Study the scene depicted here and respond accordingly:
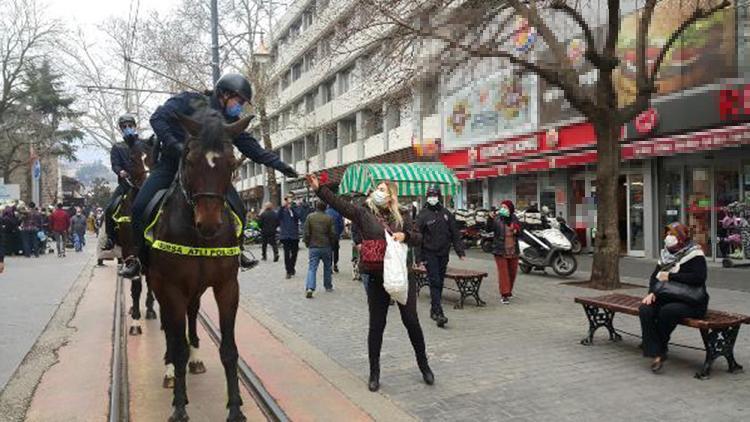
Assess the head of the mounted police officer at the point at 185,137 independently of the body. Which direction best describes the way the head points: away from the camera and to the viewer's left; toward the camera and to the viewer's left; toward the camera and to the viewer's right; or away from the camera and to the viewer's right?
toward the camera and to the viewer's right

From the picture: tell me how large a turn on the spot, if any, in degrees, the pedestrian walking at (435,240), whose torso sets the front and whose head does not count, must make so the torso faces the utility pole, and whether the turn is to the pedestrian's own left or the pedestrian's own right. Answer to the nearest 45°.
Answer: approximately 135° to the pedestrian's own right

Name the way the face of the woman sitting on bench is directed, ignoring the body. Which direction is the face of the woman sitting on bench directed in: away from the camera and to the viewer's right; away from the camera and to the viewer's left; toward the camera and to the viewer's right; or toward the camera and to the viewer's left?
toward the camera and to the viewer's left

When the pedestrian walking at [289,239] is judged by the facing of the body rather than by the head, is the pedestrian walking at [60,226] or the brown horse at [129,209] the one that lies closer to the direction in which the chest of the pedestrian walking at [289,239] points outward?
the brown horse

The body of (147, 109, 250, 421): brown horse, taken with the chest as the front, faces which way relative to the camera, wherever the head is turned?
toward the camera

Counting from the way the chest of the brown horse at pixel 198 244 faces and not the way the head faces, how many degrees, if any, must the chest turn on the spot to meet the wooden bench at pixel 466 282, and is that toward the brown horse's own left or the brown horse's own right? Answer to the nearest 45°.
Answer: approximately 135° to the brown horse's own left

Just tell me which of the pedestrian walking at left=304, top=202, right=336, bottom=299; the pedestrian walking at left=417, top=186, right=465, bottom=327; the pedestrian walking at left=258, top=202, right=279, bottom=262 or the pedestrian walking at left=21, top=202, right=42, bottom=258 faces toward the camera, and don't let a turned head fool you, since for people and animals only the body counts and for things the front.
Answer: the pedestrian walking at left=417, top=186, right=465, bottom=327

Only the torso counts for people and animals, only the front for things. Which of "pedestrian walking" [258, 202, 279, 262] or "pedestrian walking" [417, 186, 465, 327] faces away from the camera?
"pedestrian walking" [258, 202, 279, 262]

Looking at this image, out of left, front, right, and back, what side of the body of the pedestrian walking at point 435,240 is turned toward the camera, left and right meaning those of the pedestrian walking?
front

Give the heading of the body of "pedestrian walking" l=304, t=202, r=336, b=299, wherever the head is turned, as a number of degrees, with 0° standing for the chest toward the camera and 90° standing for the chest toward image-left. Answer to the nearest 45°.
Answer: approximately 180°

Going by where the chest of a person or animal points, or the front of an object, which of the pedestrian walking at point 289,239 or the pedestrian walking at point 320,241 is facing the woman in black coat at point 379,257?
the pedestrian walking at point 289,239

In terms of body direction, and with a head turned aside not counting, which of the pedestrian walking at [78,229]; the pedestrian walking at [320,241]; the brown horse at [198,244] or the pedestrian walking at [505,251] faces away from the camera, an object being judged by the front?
the pedestrian walking at [320,241]

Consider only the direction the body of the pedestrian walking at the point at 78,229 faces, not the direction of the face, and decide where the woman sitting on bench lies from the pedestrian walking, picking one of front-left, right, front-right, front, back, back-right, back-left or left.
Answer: front
